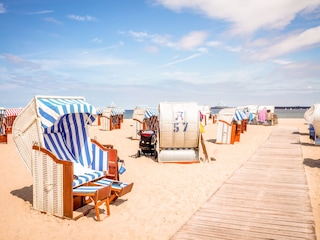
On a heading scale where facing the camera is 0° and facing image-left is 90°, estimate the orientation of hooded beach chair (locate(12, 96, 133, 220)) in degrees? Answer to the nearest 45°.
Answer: approximately 315°

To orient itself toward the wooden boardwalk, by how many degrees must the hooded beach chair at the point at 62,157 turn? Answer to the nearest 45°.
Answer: approximately 45° to its left
